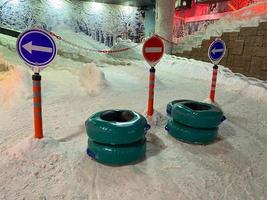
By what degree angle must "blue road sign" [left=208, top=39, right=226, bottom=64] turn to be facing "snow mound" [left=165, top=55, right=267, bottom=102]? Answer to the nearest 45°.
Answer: approximately 135° to its right

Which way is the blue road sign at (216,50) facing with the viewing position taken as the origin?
facing the viewer and to the right of the viewer

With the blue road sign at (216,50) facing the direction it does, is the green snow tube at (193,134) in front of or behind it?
in front

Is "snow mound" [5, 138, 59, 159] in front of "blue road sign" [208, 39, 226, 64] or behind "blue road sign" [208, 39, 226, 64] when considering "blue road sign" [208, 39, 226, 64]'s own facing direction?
in front

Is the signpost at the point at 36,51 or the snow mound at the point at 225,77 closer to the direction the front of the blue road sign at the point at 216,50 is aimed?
the signpost

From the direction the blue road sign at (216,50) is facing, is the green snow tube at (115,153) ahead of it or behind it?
ahead

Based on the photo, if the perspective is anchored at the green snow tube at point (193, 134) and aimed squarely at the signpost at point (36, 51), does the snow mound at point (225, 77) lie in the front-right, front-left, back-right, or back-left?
back-right
